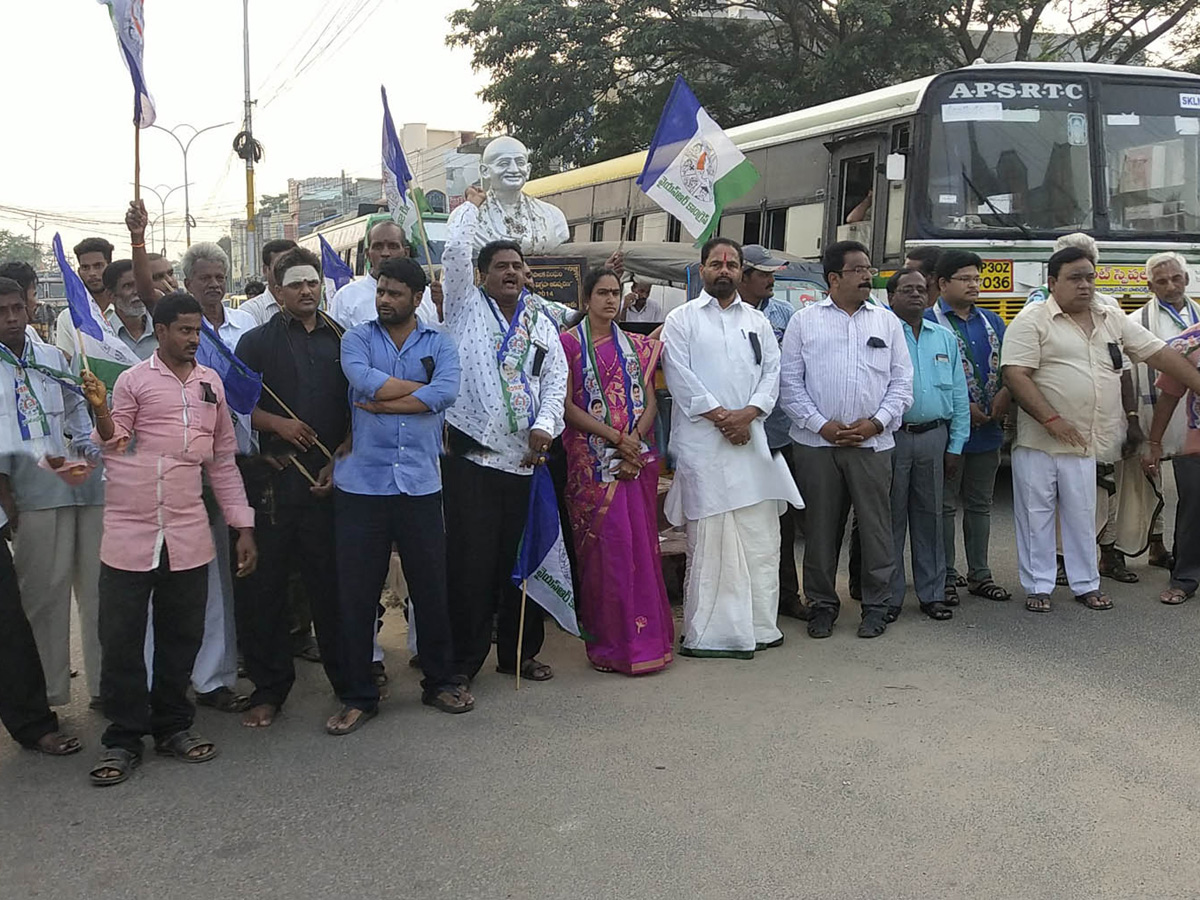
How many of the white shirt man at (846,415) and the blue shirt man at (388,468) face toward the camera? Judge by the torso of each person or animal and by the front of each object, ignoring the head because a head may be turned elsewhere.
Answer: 2

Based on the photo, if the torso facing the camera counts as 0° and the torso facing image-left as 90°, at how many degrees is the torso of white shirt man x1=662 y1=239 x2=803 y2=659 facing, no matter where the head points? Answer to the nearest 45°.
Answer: approximately 0°

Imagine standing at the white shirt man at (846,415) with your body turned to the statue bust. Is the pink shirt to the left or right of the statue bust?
left

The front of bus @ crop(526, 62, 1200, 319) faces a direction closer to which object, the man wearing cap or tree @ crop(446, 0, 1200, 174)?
the man wearing cap

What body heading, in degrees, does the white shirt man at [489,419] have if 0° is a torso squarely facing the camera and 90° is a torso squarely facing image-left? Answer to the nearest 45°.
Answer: approximately 315°
